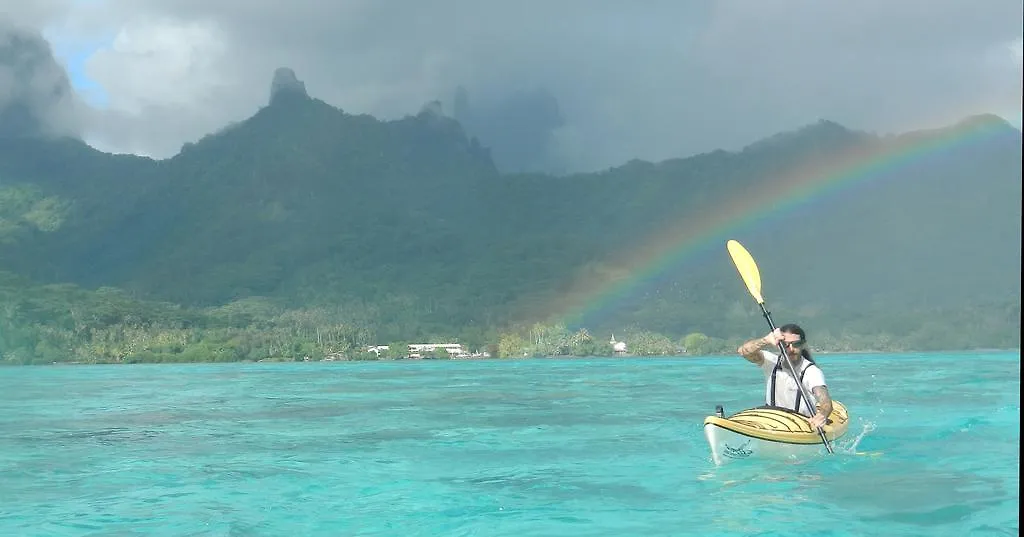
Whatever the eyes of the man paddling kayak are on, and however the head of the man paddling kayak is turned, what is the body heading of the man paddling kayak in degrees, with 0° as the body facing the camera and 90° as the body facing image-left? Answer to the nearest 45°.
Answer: approximately 45°

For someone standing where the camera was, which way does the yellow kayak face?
facing the viewer and to the left of the viewer
